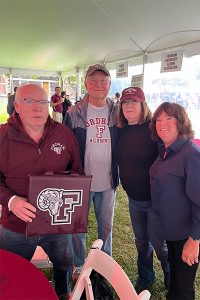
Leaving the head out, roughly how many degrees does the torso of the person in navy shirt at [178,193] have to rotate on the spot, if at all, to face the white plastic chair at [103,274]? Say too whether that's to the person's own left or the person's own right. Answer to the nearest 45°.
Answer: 0° — they already face it

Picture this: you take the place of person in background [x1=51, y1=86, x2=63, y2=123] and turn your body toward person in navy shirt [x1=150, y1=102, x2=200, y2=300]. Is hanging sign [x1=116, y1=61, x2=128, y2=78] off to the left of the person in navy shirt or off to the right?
left

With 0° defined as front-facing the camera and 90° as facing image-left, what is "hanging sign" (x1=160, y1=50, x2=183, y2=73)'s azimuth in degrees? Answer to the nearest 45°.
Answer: approximately 0°

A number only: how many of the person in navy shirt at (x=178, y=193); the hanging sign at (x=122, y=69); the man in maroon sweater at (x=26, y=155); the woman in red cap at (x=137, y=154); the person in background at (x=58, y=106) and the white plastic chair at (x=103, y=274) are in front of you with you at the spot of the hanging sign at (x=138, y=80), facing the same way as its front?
4

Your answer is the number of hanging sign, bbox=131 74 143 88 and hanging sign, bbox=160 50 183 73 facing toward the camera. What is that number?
2

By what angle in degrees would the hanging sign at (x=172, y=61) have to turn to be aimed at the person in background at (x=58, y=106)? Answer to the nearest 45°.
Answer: approximately 135° to its right

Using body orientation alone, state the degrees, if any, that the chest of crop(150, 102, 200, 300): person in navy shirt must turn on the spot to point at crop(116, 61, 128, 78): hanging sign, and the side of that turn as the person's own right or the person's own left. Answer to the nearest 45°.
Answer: approximately 135° to the person's own right

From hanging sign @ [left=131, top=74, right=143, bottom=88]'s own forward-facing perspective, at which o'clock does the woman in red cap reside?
The woman in red cap is roughly at 12 o'clock from the hanging sign.

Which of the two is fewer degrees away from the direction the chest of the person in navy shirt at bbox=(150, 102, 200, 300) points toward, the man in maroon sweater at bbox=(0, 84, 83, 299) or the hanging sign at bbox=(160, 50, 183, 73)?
the man in maroon sweater

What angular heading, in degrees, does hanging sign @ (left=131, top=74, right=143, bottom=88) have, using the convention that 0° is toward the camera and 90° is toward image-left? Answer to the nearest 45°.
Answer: approximately 0°

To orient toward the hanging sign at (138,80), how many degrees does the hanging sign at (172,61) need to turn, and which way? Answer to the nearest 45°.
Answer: approximately 135° to its right
